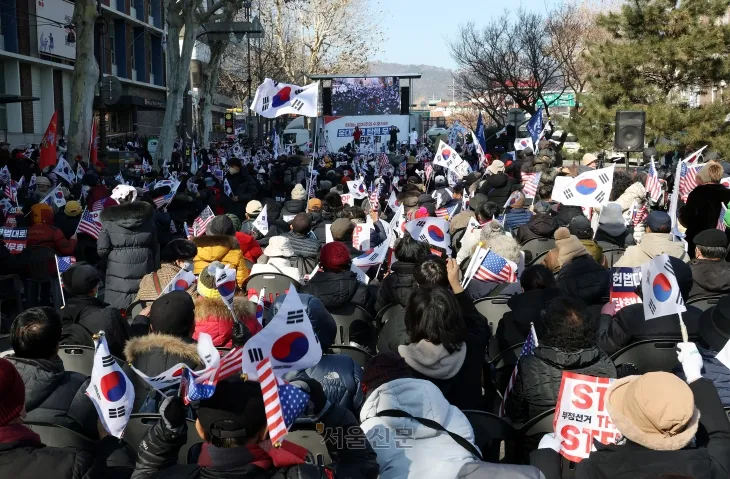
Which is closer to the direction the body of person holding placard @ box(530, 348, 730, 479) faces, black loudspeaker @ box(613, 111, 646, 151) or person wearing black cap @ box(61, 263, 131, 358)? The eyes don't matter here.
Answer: the black loudspeaker

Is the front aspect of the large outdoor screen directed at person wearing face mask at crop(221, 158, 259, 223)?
yes

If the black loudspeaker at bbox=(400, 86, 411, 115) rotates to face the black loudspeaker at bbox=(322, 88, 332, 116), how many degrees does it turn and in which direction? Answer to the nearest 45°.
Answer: approximately 90° to its right

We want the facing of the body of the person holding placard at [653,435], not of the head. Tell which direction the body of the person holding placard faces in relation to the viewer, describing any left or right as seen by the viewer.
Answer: facing away from the viewer

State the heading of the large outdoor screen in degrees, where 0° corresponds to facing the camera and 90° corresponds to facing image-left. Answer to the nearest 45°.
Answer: approximately 0°

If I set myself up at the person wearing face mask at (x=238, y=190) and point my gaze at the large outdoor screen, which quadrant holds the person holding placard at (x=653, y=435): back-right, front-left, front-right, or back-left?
back-right

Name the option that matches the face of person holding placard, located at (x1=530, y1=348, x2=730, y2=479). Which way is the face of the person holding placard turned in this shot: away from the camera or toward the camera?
away from the camera

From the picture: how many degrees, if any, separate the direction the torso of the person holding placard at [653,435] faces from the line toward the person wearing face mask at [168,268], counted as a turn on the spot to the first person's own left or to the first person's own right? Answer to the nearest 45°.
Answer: approximately 45° to the first person's own left

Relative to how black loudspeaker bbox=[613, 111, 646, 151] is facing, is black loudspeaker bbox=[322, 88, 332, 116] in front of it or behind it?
behind

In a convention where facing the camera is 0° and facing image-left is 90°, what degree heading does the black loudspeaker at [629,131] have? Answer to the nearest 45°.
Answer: approximately 0°
